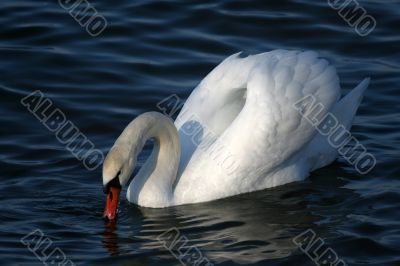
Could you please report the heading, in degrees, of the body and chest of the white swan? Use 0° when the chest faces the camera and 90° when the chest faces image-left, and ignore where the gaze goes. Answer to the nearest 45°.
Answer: approximately 45°
